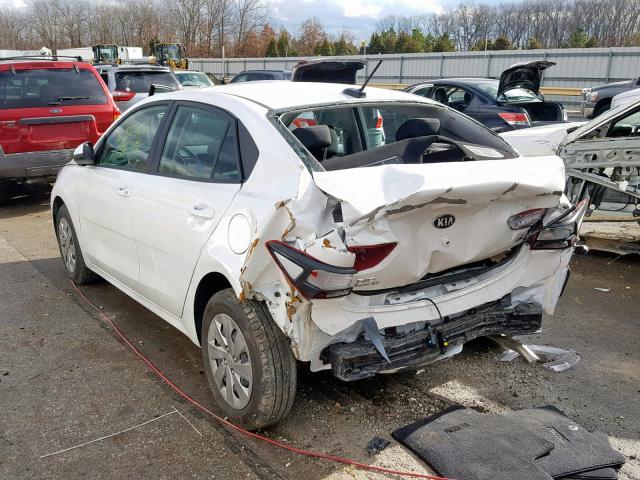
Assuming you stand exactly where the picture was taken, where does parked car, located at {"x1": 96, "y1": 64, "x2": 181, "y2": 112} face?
facing away from the viewer and to the left of the viewer

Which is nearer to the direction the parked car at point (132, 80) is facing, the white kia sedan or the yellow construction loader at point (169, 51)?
the yellow construction loader

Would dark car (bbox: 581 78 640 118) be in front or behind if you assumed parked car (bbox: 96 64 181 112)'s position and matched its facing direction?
behind

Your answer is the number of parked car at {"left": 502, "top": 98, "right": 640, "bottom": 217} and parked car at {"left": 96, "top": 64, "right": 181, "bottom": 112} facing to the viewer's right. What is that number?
0

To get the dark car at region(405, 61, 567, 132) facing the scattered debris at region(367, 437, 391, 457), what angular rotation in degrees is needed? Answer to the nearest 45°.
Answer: approximately 135° to its left

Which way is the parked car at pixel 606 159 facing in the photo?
to the viewer's left

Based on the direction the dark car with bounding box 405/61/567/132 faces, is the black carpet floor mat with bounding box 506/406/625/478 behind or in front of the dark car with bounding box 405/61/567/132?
behind

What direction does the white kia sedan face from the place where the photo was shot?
facing away from the viewer and to the left of the viewer

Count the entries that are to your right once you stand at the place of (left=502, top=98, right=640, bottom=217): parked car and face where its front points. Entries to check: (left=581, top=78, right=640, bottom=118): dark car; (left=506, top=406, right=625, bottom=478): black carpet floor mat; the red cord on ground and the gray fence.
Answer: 2

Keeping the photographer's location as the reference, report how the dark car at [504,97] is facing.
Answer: facing away from the viewer and to the left of the viewer

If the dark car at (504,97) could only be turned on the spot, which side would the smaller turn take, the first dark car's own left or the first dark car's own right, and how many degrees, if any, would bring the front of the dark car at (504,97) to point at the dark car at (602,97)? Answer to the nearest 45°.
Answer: approximately 90° to the first dark car's own right
